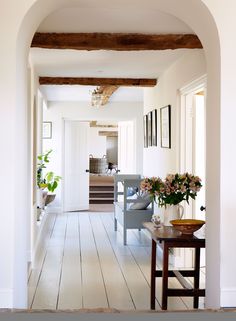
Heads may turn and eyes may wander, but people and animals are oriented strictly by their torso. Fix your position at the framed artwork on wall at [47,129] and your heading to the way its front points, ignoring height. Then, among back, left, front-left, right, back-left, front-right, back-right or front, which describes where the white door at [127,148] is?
left

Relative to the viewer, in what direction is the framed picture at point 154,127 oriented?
to the viewer's left

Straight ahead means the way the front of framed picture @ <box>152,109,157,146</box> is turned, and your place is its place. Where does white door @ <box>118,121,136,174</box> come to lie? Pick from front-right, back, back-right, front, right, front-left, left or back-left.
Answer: right

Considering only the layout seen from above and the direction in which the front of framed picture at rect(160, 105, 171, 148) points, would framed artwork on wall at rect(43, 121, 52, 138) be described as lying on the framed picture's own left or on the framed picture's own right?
on the framed picture's own right

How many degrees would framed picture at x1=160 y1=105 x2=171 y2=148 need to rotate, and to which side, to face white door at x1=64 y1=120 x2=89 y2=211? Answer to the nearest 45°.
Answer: approximately 45° to its right

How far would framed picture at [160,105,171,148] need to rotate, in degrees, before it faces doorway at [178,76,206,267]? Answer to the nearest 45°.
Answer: approximately 135° to its left

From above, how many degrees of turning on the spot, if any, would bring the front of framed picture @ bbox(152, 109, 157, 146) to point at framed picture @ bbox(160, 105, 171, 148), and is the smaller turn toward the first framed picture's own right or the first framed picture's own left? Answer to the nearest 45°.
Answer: approximately 90° to the first framed picture's own left

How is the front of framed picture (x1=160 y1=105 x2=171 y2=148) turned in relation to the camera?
facing to the left of the viewer

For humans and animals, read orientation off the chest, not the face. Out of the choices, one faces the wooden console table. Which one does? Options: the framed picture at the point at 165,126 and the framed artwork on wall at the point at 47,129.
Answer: the framed artwork on wall

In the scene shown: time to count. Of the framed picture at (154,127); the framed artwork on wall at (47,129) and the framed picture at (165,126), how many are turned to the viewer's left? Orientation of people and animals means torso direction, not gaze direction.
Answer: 2
